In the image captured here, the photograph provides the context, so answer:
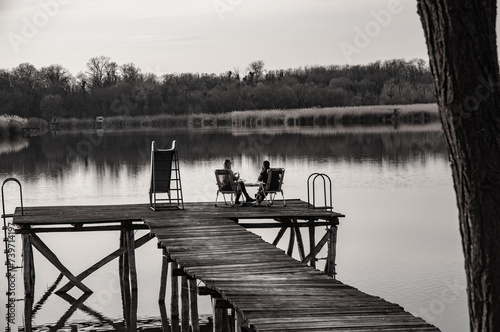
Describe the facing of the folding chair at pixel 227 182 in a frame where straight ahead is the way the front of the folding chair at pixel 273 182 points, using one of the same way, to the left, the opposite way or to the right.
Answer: to the right

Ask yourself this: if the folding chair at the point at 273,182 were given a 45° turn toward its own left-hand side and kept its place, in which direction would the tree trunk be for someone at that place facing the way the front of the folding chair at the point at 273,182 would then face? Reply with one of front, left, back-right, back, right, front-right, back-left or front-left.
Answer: left

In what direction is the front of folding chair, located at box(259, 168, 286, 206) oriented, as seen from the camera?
facing away from the viewer and to the left of the viewer

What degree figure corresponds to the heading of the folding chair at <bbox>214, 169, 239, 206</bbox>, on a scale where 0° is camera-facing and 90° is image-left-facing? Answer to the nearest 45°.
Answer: approximately 225°
